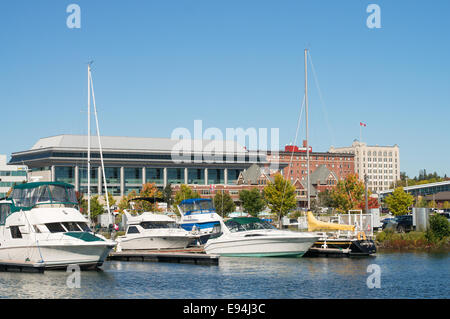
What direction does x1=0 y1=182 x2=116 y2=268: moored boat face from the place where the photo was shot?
facing the viewer and to the right of the viewer
